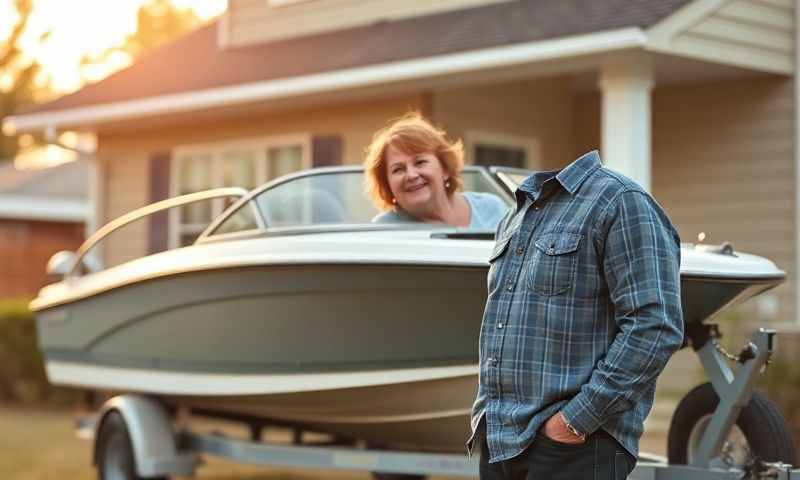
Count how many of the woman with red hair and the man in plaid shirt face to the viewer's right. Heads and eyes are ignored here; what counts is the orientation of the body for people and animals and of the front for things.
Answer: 0

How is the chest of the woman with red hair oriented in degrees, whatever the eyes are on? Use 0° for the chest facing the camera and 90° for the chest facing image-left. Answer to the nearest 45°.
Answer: approximately 45°

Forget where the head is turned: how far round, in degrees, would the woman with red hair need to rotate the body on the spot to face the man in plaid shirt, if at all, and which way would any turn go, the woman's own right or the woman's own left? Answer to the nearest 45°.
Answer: approximately 45° to the woman's own left

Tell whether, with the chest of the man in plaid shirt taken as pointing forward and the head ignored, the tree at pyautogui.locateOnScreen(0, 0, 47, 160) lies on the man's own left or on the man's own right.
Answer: on the man's own right

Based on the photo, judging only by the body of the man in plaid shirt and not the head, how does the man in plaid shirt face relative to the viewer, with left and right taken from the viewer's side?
facing the viewer and to the left of the viewer

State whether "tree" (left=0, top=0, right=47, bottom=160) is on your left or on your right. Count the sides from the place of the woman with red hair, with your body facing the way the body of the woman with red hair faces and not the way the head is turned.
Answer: on your right

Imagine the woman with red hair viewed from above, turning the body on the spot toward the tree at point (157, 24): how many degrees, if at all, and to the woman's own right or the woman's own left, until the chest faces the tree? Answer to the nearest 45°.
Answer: approximately 135° to the woman's own right
